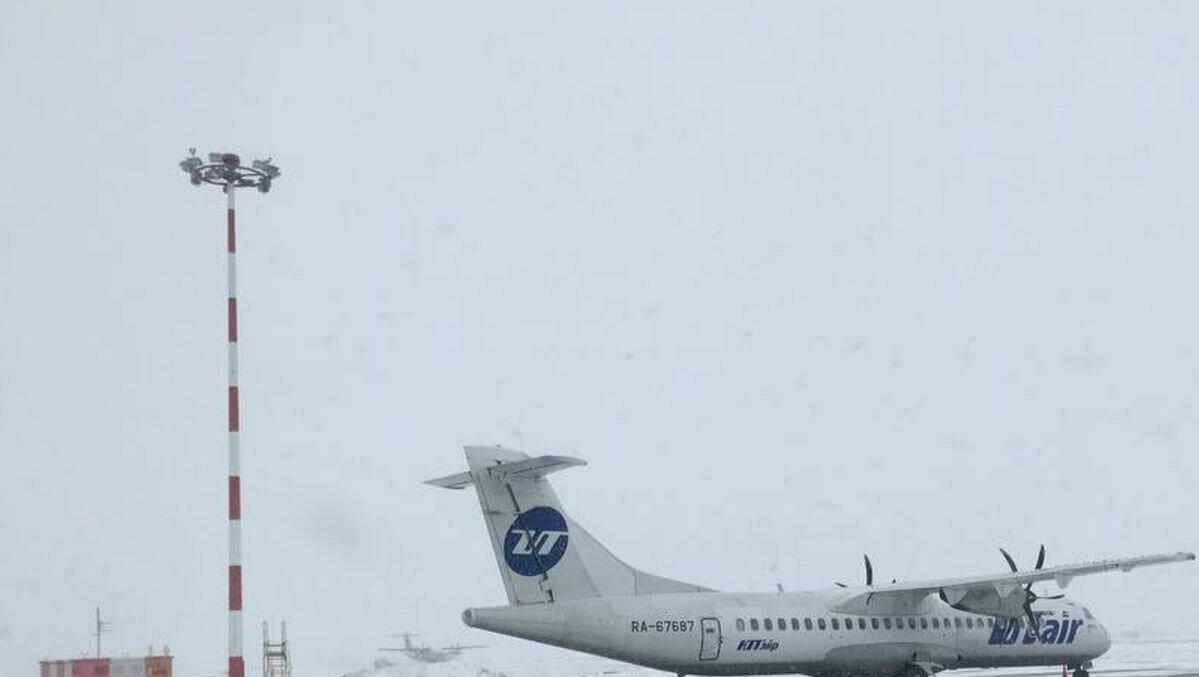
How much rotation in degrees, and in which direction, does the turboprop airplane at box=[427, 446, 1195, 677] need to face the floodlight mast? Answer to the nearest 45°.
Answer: approximately 180°

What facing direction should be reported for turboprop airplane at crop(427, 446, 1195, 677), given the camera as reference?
facing away from the viewer and to the right of the viewer
